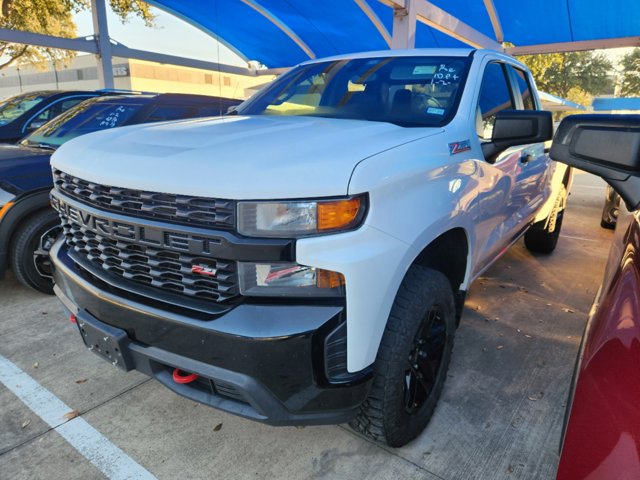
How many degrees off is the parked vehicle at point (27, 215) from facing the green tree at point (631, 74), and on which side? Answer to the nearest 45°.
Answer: approximately 180°

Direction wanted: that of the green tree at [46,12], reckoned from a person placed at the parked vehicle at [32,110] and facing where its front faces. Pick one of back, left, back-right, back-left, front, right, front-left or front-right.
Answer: back-right

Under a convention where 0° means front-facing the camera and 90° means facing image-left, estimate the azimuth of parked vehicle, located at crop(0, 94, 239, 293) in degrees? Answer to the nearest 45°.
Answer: approximately 45°

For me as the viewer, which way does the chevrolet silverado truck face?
facing the viewer and to the left of the viewer

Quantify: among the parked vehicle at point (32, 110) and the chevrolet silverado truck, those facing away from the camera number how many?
0

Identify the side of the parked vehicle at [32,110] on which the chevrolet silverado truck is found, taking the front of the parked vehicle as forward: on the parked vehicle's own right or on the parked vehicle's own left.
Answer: on the parked vehicle's own left

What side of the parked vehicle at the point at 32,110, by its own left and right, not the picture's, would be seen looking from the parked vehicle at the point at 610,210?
left

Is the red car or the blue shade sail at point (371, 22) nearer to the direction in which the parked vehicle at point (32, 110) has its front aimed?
the red car

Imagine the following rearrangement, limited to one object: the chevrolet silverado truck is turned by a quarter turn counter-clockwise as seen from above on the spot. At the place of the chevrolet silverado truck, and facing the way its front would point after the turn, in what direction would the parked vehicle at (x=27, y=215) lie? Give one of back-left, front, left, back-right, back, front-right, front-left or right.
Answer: back
